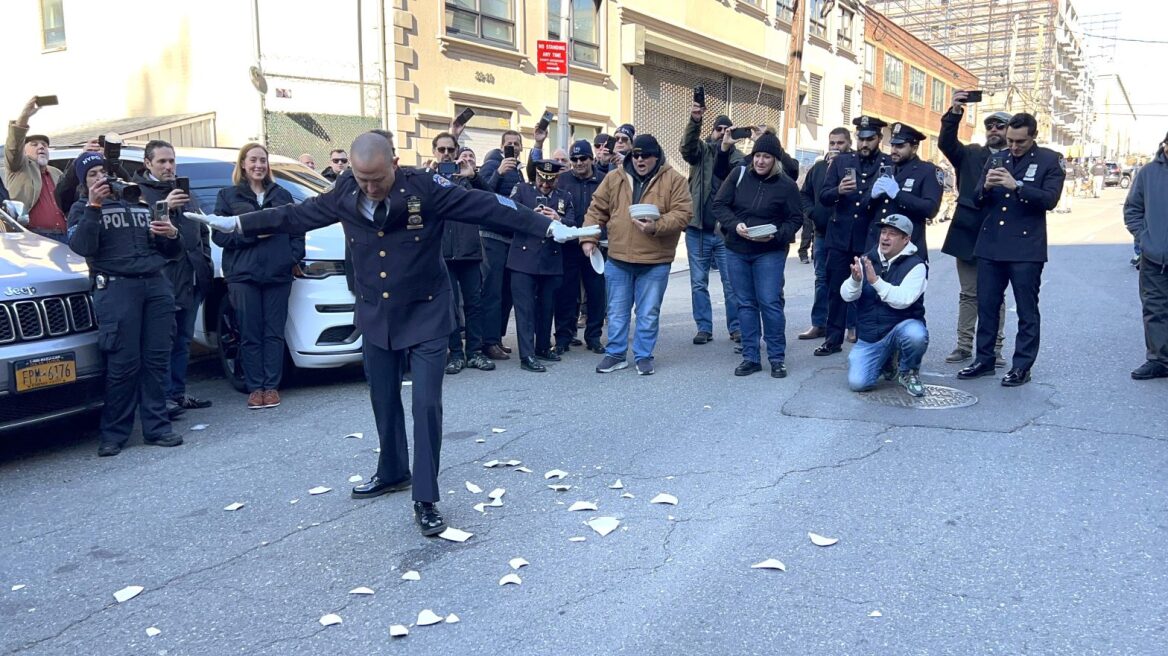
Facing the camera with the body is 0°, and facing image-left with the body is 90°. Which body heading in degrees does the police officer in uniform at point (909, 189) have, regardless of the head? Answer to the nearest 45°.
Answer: approximately 45°

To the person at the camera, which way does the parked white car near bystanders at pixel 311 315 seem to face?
facing the viewer and to the right of the viewer

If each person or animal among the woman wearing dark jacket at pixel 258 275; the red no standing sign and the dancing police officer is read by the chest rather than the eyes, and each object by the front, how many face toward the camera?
3

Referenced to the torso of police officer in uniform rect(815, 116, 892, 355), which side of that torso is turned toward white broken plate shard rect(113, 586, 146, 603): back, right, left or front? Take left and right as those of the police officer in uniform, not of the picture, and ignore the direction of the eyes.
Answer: front

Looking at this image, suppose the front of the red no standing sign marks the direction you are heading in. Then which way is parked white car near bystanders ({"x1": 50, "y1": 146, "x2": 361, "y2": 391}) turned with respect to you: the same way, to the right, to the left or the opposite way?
to the left

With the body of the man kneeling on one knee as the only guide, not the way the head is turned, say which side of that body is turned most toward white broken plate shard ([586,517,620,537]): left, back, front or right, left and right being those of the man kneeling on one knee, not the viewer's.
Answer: front

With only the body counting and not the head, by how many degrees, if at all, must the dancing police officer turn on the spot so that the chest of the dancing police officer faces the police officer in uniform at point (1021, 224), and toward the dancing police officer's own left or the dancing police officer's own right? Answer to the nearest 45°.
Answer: approximately 90° to the dancing police officer's own left

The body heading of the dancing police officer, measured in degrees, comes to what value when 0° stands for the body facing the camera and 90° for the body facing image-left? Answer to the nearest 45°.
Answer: approximately 0°

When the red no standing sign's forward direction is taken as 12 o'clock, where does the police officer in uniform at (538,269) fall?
The police officer in uniform is roughly at 12 o'clock from the red no standing sign.

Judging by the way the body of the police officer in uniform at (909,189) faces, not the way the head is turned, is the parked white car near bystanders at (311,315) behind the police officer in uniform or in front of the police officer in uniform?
in front

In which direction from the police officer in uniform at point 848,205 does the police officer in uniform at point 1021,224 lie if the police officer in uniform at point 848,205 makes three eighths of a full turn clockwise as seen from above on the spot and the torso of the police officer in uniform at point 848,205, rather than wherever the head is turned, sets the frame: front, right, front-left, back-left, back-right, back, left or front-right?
back-right

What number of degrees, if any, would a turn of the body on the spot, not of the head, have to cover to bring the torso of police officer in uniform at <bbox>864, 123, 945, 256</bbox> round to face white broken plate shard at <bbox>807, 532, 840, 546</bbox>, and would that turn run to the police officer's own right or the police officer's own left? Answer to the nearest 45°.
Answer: approximately 45° to the police officer's own left

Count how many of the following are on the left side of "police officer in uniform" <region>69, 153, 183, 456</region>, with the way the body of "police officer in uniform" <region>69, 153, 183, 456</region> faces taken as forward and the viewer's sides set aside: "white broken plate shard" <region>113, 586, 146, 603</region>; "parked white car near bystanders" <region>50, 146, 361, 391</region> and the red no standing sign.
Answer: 2

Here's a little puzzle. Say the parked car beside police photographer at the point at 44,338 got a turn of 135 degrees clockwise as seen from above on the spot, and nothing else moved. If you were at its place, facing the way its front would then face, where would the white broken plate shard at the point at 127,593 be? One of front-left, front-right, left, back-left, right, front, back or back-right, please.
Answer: left

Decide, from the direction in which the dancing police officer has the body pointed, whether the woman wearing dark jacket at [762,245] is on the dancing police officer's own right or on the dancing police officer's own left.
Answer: on the dancing police officer's own left

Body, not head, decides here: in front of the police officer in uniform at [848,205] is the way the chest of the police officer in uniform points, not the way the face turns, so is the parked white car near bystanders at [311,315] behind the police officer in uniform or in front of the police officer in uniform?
in front
